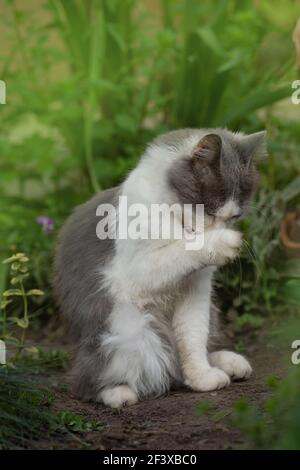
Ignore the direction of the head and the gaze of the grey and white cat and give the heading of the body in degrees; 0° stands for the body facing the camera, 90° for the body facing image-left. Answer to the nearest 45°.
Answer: approximately 315°

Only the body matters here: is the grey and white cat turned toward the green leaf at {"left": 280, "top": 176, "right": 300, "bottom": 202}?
no

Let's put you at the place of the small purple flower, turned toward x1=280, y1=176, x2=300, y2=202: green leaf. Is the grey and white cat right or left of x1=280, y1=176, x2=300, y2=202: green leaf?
right

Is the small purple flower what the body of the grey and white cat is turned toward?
no
